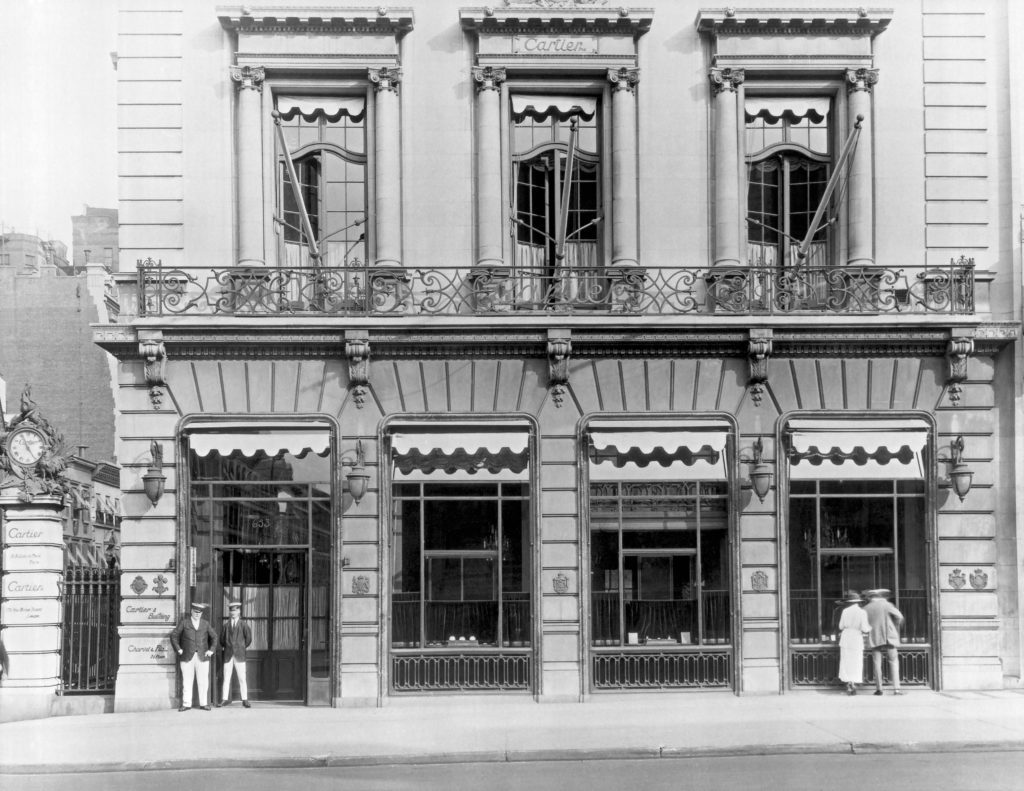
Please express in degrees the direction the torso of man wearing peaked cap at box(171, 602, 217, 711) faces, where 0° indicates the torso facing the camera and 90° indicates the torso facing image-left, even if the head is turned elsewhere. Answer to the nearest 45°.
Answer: approximately 0°

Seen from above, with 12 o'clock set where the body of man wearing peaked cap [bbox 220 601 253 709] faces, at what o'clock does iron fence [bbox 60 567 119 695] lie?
The iron fence is roughly at 4 o'clock from the man wearing peaked cap.

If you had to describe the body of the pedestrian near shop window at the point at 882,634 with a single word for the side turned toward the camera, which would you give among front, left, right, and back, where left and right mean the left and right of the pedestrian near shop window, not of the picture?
back
